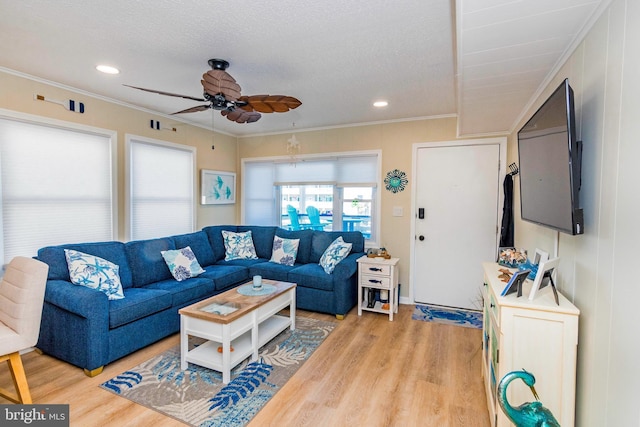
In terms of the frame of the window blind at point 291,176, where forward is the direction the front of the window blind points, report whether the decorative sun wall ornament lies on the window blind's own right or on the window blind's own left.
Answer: on the window blind's own left

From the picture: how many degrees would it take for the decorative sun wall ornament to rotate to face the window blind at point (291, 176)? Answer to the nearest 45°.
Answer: approximately 90° to its right

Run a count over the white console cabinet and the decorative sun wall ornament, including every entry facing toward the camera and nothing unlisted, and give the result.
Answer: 1

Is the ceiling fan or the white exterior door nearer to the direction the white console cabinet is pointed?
the ceiling fan

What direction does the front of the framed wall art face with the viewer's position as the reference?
facing the viewer and to the right of the viewer

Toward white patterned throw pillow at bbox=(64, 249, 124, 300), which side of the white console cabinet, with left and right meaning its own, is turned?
front

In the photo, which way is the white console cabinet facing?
to the viewer's left

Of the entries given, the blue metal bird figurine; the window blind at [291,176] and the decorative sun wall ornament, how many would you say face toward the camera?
2

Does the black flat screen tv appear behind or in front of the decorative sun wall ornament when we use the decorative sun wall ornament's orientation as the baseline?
in front

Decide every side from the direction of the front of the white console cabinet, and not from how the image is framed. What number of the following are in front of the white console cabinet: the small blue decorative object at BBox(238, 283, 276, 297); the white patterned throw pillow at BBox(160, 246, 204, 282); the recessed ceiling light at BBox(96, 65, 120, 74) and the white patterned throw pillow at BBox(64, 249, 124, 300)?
4

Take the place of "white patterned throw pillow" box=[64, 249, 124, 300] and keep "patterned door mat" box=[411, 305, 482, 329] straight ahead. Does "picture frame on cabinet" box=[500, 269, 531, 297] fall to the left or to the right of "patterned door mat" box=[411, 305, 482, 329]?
right

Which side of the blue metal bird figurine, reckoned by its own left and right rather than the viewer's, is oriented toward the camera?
left

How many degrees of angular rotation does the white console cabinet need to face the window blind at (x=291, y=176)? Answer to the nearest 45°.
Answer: approximately 45° to its right
